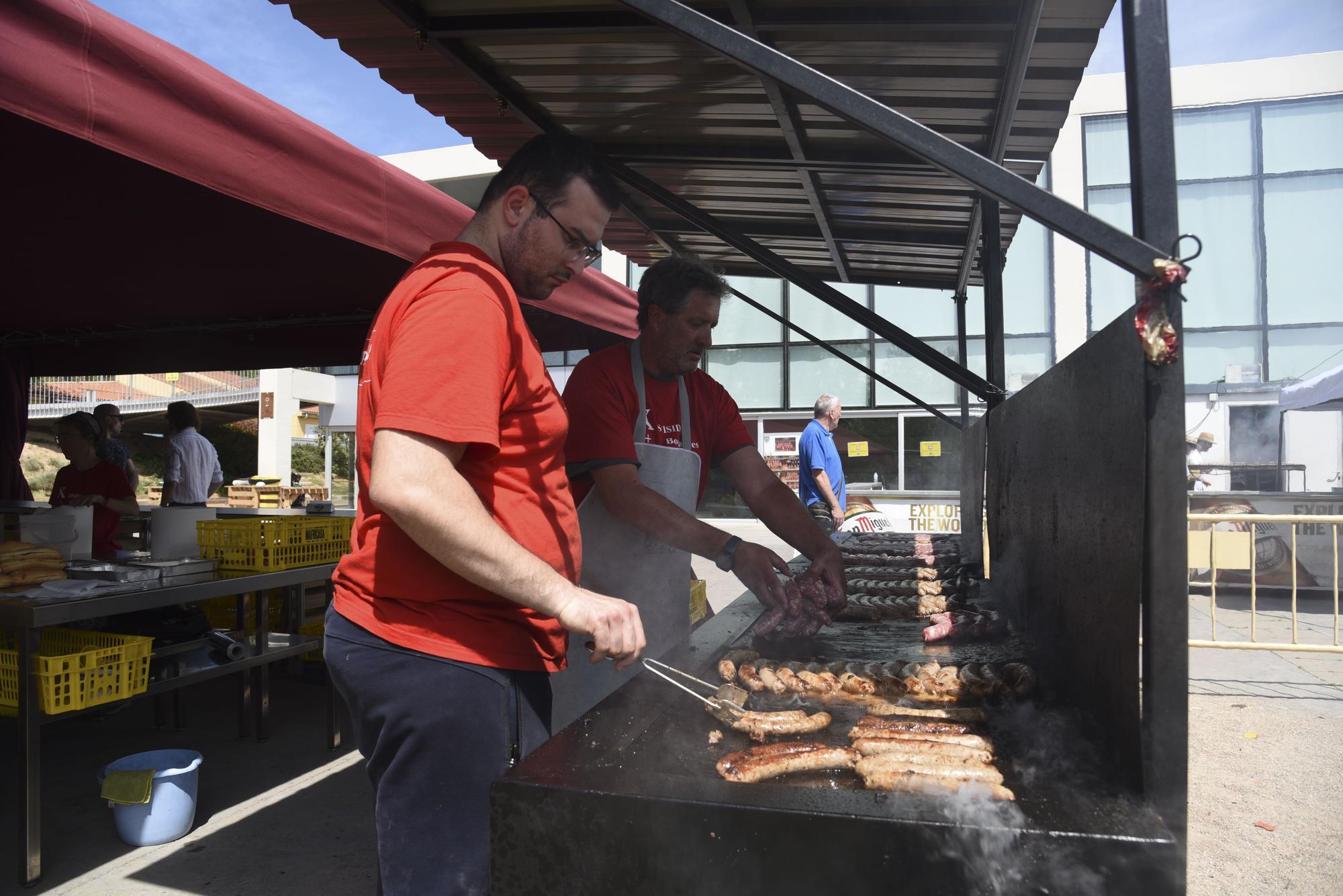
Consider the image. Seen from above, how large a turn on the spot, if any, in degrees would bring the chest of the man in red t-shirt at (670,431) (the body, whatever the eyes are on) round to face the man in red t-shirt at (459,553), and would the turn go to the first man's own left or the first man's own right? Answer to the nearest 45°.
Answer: approximately 45° to the first man's own right

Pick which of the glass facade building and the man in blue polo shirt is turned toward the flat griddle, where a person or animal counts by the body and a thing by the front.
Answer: the glass facade building

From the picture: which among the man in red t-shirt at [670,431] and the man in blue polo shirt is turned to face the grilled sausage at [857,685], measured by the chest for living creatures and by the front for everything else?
the man in red t-shirt

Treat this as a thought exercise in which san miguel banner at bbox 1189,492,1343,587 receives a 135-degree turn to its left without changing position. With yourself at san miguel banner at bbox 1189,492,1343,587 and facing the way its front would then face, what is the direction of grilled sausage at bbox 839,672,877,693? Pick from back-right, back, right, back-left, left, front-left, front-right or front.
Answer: back-right

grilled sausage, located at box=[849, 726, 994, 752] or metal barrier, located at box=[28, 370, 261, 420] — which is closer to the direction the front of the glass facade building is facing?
the grilled sausage

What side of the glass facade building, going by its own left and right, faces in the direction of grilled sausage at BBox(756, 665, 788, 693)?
front

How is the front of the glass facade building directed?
toward the camera

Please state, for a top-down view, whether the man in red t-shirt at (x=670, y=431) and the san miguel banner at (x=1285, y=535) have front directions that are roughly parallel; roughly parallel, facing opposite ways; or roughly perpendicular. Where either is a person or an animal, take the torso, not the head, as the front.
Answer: roughly perpendicular

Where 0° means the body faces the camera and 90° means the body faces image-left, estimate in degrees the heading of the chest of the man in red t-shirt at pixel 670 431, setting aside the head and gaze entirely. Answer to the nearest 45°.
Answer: approximately 315°

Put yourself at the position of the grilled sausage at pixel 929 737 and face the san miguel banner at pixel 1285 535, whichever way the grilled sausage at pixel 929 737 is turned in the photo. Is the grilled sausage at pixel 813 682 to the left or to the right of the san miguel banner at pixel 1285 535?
left

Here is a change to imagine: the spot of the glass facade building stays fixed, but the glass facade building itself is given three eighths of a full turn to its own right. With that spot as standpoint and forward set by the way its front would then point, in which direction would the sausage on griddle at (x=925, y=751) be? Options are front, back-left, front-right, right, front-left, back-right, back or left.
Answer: back-left

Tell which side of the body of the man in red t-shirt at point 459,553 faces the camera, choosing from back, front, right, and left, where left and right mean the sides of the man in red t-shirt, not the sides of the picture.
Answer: right

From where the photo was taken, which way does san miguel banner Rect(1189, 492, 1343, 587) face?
toward the camera

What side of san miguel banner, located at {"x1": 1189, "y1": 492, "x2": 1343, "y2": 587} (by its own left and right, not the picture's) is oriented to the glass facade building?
back
